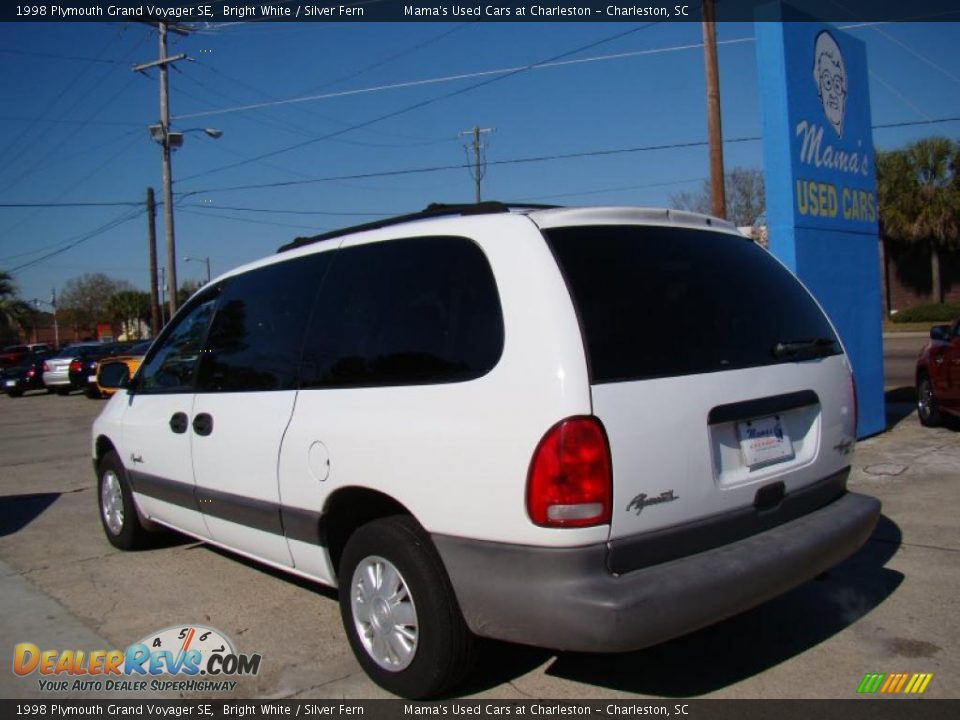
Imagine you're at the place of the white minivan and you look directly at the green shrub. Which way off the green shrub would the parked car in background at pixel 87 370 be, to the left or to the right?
left

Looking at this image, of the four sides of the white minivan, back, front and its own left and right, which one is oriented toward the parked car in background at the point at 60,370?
front

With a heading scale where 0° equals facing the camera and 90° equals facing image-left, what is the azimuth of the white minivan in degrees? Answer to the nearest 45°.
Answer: approximately 135°

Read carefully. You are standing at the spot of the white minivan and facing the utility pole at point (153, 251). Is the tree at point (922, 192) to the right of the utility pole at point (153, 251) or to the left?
right

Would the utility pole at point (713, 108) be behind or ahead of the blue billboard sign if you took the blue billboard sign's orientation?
behind

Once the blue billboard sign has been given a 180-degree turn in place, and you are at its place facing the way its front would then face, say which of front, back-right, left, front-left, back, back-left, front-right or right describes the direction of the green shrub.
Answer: front-right

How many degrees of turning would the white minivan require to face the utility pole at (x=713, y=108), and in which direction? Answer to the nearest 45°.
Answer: approximately 45° to its right

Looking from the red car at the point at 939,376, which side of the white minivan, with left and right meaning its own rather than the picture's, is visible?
right

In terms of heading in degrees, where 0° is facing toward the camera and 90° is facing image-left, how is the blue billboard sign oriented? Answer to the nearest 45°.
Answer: approximately 315°

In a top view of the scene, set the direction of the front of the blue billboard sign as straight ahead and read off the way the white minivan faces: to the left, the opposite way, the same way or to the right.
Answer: the opposite way

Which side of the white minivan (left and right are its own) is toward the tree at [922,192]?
right

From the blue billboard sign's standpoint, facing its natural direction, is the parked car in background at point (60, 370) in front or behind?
behind

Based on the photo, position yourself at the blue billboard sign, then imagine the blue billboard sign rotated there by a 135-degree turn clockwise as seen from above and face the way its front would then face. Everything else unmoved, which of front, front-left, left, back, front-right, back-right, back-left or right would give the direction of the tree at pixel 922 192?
right
